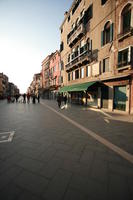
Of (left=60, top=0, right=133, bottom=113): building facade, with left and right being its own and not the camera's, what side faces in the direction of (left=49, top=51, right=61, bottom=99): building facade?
right

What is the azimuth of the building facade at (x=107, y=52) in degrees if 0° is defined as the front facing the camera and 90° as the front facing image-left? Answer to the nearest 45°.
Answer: approximately 45°
